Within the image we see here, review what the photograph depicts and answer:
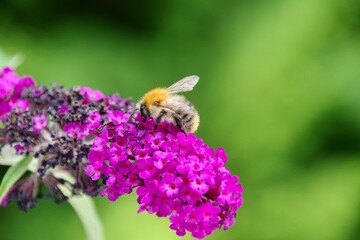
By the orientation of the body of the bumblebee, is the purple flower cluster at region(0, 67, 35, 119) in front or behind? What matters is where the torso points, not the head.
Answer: in front

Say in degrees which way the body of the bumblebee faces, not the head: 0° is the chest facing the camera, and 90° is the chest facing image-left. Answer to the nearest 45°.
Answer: approximately 90°
